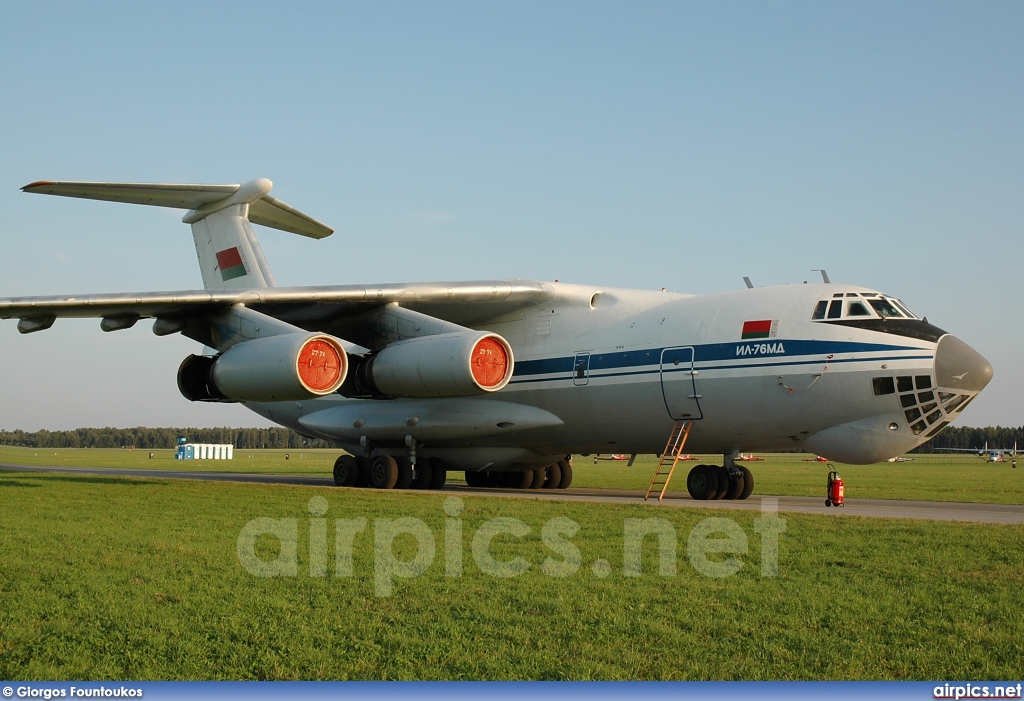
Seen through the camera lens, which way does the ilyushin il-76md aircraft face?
facing the viewer and to the right of the viewer
